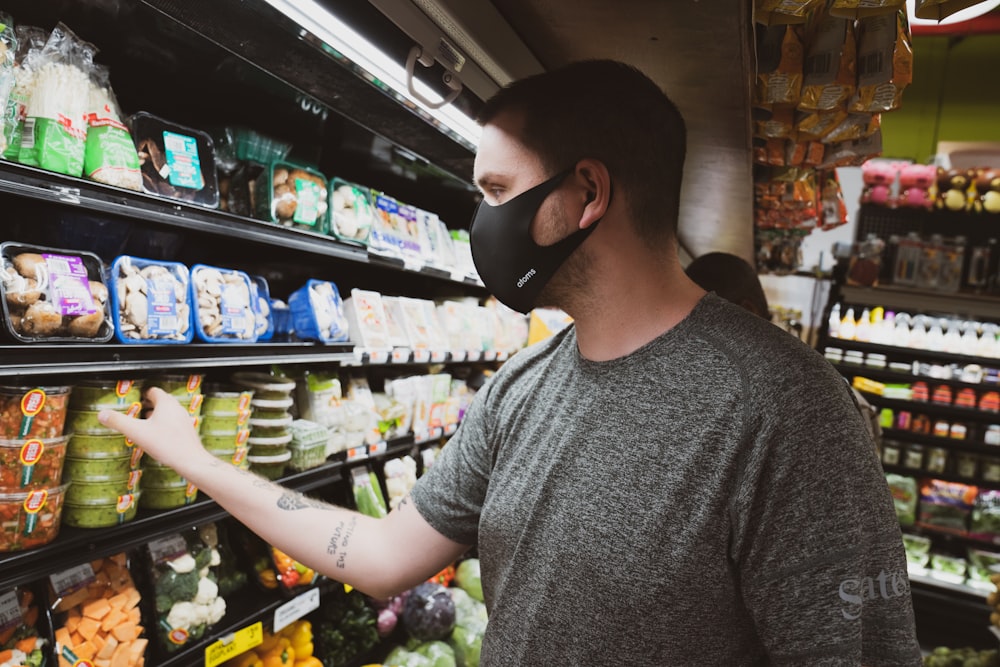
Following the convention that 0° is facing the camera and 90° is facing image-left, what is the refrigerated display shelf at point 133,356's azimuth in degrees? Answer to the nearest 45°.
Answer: approximately 315°
